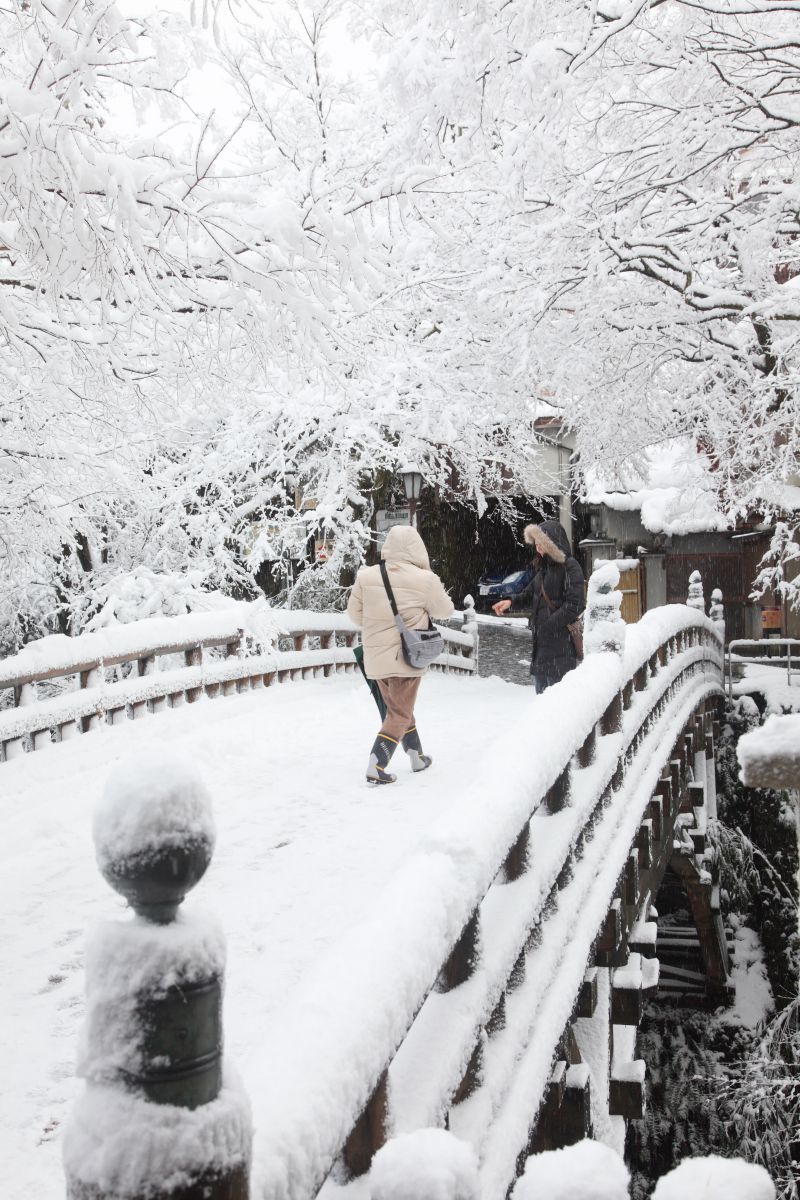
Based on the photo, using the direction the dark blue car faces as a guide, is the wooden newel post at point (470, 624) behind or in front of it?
in front

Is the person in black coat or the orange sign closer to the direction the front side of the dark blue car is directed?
the person in black coat

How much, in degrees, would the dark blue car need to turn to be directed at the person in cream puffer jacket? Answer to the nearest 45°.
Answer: approximately 45° to its left

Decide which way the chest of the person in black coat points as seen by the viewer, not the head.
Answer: to the viewer's left

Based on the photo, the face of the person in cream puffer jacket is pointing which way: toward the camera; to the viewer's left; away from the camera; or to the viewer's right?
away from the camera

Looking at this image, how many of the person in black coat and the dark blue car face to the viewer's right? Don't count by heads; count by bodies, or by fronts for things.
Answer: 0

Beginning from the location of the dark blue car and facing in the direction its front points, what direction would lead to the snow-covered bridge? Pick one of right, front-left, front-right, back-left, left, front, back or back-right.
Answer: front-left

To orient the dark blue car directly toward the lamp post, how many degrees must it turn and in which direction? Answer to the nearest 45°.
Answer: approximately 45° to its left

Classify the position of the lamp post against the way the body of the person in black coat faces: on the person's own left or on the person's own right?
on the person's own right
